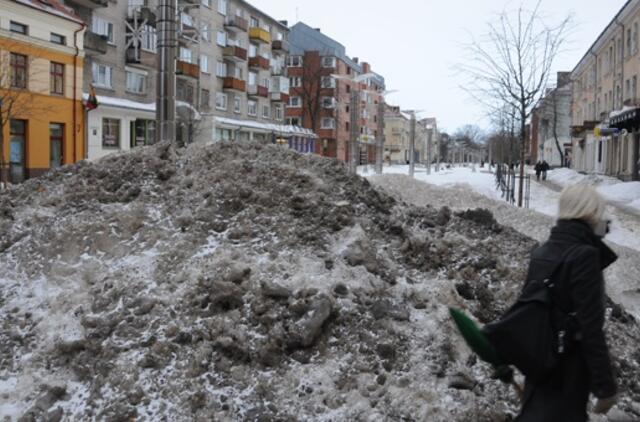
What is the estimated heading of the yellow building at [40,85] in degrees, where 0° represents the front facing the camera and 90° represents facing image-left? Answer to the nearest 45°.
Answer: approximately 315°

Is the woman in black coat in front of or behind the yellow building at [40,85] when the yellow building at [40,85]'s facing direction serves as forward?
in front

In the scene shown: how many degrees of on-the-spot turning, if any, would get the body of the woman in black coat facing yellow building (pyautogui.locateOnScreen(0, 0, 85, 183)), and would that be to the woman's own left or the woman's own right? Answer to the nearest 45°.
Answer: approximately 135° to the woman's own left

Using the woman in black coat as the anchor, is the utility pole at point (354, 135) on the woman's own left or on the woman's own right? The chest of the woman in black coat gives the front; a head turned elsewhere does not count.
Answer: on the woman's own left

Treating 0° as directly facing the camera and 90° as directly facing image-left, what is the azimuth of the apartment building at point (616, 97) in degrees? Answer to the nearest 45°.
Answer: approximately 90°

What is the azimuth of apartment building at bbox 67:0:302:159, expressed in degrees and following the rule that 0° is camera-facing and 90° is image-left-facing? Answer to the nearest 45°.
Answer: approximately 315°
